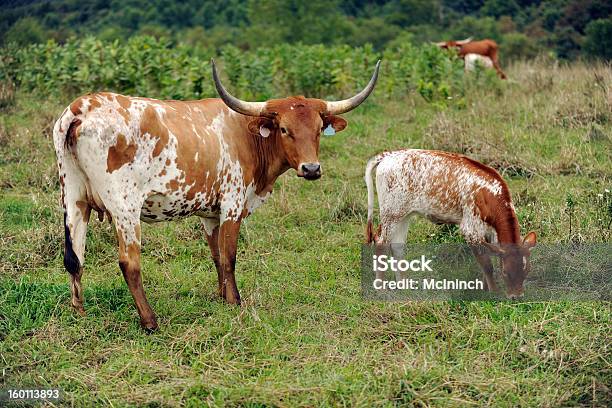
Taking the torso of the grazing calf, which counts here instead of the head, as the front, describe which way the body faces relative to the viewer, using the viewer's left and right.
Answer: facing to the right of the viewer

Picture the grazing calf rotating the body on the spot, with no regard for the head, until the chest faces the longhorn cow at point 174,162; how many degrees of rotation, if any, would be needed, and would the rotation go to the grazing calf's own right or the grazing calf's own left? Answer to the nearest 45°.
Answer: approximately 135° to the grazing calf's own right
